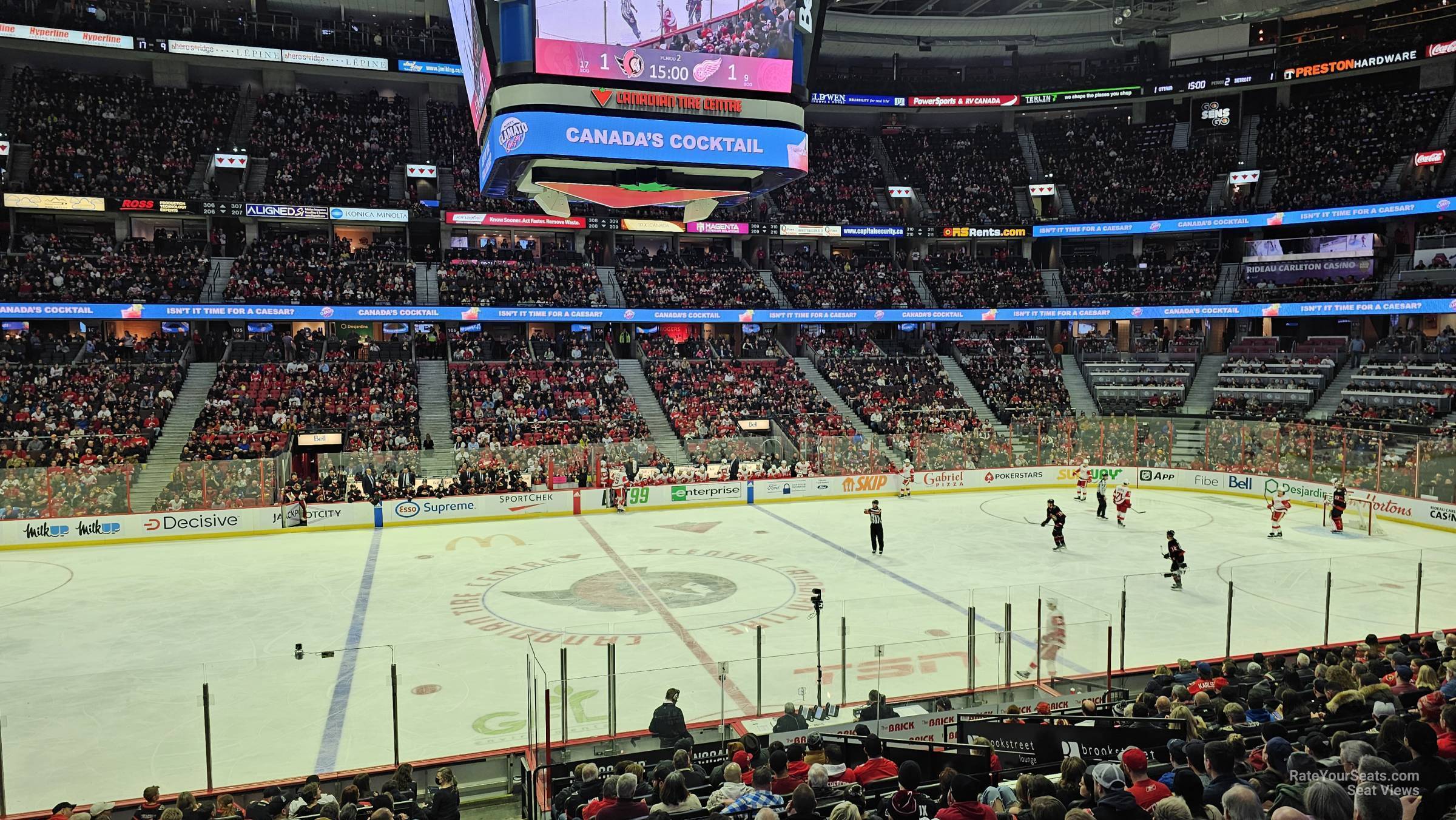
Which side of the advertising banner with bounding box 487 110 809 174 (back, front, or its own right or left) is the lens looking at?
front

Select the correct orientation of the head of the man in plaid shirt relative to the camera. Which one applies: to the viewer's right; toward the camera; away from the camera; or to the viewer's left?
away from the camera

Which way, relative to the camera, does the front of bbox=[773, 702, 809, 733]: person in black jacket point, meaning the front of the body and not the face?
away from the camera

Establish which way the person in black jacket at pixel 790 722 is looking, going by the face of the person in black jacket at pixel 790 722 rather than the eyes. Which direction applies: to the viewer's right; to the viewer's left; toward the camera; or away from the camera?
away from the camera

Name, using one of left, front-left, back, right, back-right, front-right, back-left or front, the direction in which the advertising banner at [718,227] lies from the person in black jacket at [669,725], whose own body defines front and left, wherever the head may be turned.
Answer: front

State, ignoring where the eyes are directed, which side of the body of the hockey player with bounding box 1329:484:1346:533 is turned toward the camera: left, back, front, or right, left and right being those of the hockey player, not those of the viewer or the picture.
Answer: left

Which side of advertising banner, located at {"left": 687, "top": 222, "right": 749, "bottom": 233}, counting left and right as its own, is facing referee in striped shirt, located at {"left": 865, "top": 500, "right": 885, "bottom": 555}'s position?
front

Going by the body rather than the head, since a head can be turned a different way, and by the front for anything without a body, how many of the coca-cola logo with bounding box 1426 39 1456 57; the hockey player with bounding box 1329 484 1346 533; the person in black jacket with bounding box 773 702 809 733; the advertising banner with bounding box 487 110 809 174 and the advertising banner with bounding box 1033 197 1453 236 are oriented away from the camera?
1

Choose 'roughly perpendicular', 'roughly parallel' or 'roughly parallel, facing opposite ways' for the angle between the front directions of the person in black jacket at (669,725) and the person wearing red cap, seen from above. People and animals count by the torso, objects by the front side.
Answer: roughly parallel

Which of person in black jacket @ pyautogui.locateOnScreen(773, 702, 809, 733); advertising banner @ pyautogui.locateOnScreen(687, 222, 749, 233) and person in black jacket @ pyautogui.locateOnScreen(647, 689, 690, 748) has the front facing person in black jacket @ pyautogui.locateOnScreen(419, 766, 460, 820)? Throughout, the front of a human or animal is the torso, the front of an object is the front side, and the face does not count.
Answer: the advertising banner

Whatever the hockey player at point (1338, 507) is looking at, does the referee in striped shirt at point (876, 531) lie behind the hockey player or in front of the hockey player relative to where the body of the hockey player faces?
in front

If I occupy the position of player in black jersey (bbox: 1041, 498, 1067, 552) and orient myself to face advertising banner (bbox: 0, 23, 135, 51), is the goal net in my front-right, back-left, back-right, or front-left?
back-right

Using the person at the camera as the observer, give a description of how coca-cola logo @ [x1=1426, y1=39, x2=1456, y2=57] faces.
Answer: facing the viewer and to the left of the viewer

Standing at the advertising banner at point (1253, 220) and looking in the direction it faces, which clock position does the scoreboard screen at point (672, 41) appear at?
The scoreboard screen is roughly at 11 o'clock from the advertising banner.

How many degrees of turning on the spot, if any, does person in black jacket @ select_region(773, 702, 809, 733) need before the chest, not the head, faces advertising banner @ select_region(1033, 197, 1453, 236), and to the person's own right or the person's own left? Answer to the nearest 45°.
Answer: approximately 45° to the person's own right

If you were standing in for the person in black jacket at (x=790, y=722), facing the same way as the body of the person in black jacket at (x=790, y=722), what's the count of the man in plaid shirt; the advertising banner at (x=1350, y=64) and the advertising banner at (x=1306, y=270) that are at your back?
1

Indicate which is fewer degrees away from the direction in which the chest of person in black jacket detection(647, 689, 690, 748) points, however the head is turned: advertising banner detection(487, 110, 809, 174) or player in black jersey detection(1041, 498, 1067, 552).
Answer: the advertising banner

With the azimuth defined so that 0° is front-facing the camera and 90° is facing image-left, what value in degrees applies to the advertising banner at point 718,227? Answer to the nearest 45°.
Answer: approximately 0°

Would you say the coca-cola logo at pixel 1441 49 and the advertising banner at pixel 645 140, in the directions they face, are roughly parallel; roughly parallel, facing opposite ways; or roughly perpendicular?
roughly perpendicular
